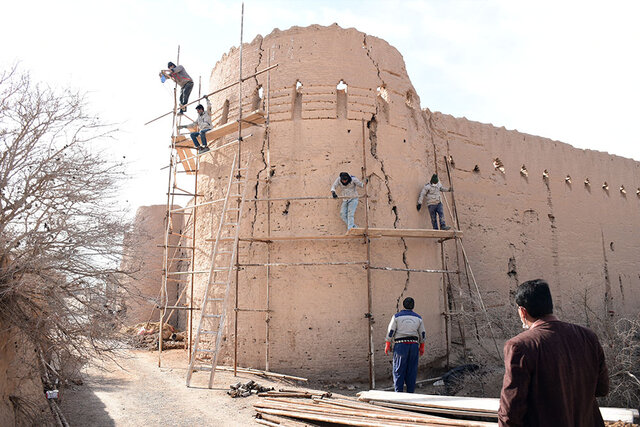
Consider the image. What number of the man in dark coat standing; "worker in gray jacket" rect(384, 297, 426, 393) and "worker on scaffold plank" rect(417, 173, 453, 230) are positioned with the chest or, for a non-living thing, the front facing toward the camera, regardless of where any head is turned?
1

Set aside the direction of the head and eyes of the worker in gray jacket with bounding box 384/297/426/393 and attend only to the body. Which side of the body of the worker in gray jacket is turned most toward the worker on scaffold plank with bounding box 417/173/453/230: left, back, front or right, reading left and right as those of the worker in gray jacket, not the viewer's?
front

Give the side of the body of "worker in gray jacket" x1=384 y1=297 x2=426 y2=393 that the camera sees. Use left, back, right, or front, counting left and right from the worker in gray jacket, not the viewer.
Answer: back

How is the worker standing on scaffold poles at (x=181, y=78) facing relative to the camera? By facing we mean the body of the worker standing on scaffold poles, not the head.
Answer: to the viewer's left

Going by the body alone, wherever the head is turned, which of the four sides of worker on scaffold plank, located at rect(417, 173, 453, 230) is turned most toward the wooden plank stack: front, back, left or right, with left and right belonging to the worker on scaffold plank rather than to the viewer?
front

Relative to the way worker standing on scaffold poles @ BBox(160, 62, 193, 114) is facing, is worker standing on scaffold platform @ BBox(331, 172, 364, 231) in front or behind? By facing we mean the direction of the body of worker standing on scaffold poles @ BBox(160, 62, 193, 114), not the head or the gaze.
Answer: behind

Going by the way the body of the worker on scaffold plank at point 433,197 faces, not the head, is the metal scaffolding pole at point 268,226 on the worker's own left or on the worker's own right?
on the worker's own right

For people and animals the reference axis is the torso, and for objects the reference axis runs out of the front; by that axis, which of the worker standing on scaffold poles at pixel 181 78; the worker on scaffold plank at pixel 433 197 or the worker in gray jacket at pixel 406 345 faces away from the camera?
the worker in gray jacket

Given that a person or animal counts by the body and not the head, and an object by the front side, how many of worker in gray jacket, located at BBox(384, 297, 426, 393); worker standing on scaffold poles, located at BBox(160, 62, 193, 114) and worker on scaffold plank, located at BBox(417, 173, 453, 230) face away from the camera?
1

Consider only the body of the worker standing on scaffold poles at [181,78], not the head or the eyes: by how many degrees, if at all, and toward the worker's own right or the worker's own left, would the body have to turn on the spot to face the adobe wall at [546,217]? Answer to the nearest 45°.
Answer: approximately 180°

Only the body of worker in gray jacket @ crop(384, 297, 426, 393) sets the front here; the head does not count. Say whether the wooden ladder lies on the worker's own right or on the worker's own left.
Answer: on the worker's own left

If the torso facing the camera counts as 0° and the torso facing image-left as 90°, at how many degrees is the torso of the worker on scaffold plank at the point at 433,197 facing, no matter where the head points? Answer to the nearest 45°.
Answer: approximately 0°

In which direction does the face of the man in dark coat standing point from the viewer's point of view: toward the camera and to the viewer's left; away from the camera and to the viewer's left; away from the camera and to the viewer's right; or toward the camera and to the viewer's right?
away from the camera and to the viewer's left

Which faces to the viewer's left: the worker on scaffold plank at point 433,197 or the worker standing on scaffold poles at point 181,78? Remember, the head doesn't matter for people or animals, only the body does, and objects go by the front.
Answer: the worker standing on scaffold poles
